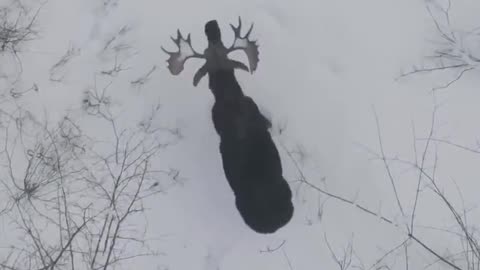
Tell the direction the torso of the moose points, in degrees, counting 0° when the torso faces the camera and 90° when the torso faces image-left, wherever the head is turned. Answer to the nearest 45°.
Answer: approximately 180°
